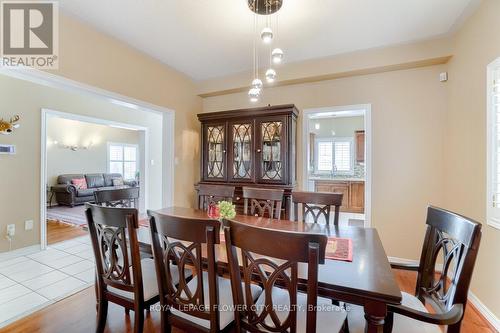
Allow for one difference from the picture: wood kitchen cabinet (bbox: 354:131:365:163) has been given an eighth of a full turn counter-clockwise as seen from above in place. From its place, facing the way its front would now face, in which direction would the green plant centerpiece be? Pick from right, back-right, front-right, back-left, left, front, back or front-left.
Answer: front-right

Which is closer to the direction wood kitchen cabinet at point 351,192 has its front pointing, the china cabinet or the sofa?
the china cabinet

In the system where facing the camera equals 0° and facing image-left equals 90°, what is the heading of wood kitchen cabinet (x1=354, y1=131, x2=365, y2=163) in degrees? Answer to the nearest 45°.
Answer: approximately 0°

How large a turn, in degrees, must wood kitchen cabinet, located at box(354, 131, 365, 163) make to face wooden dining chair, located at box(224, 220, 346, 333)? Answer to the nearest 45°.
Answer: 0° — it already faces it

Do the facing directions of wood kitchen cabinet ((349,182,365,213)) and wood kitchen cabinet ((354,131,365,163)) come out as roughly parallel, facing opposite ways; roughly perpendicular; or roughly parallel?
roughly parallel

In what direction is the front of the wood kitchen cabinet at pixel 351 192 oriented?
toward the camera

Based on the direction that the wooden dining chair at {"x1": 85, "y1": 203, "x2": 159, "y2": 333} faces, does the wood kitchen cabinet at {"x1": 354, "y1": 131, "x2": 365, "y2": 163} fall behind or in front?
in front

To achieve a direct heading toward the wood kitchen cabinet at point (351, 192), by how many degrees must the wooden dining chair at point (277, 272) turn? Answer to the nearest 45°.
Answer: approximately 45° to its left

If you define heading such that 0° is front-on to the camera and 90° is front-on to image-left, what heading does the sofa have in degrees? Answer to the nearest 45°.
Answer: approximately 315°

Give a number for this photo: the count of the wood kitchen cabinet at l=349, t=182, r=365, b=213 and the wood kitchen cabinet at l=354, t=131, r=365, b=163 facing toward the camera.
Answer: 2

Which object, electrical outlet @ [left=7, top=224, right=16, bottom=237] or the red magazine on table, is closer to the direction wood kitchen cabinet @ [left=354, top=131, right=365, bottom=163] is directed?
the red magazine on table

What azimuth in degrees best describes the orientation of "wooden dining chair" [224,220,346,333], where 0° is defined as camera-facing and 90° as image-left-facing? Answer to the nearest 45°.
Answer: approximately 225°

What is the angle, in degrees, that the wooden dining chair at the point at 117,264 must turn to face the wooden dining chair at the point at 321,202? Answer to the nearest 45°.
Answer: approximately 45° to its right

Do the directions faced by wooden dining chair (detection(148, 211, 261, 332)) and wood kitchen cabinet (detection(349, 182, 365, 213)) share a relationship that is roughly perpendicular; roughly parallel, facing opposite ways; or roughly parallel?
roughly parallel, facing opposite ways

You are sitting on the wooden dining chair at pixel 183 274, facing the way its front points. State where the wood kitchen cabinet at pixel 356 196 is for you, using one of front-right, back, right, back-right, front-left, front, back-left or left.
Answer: front

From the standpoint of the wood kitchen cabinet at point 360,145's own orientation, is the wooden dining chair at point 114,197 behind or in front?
in front
